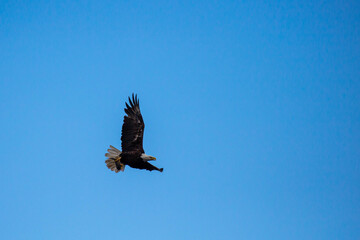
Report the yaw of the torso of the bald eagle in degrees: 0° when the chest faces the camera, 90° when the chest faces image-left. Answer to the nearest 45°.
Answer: approximately 270°
